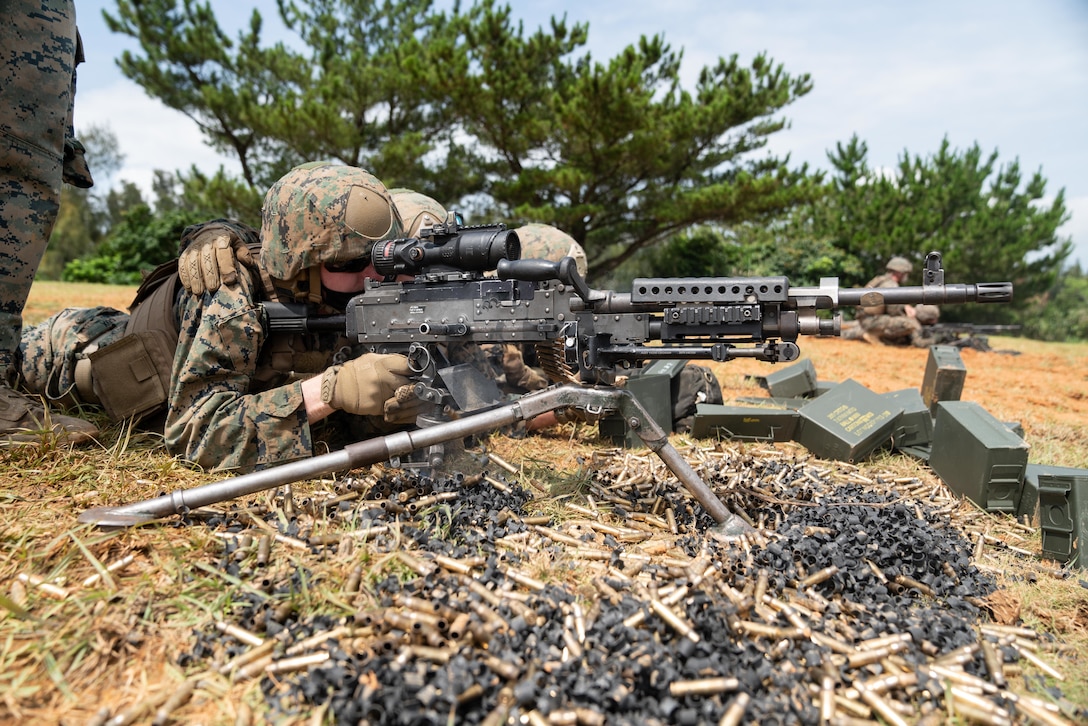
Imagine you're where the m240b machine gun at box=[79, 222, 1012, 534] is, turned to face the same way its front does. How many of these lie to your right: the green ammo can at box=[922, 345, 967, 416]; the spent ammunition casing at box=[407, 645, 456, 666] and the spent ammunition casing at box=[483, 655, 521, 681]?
2

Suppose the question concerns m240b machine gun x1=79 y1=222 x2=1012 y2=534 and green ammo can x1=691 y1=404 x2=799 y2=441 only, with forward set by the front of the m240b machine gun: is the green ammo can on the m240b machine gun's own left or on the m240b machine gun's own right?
on the m240b machine gun's own left

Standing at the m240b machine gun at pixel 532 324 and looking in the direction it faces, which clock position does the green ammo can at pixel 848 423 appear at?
The green ammo can is roughly at 11 o'clock from the m240b machine gun.

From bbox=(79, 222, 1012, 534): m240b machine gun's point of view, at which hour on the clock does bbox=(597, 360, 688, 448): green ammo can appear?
The green ammo can is roughly at 10 o'clock from the m240b machine gun.

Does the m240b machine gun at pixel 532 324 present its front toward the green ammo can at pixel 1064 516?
yes

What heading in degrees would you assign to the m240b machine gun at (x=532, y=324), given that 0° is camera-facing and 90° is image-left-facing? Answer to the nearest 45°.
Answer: approximately 270°

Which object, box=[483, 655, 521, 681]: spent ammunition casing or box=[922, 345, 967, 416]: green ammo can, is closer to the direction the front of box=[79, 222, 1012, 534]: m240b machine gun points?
the green ammo can

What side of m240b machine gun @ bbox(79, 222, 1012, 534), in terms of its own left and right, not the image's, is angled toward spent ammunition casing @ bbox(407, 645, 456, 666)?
right

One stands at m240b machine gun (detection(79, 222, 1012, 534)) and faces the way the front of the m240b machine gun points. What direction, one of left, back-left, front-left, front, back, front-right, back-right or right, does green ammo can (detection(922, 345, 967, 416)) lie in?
front-left

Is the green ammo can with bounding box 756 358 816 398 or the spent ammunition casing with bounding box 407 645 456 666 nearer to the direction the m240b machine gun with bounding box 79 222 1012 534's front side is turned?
the green ammo can
